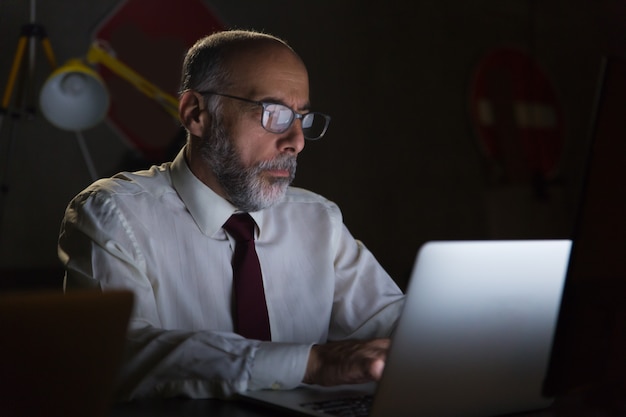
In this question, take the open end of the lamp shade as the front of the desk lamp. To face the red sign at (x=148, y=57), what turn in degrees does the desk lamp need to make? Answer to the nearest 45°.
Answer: approximately 180°

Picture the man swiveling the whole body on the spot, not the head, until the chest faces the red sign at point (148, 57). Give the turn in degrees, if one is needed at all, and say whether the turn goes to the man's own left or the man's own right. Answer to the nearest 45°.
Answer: approximately 135° to the man's own left

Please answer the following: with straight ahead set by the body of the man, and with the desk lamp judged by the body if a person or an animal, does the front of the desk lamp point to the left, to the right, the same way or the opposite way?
to the right

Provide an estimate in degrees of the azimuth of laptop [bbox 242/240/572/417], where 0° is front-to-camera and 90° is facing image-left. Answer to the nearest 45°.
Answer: approximately 135°

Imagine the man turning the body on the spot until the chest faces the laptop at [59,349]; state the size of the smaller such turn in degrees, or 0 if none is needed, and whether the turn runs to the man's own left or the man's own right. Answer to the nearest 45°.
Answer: approximately 45° to the man's own right

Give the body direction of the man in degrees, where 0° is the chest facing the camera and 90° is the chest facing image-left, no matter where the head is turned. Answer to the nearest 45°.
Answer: approximately 315°

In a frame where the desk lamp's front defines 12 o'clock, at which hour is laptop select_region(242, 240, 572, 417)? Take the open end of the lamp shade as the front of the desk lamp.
The laptop is roughly at 10 o'clock from the desk lamp.
